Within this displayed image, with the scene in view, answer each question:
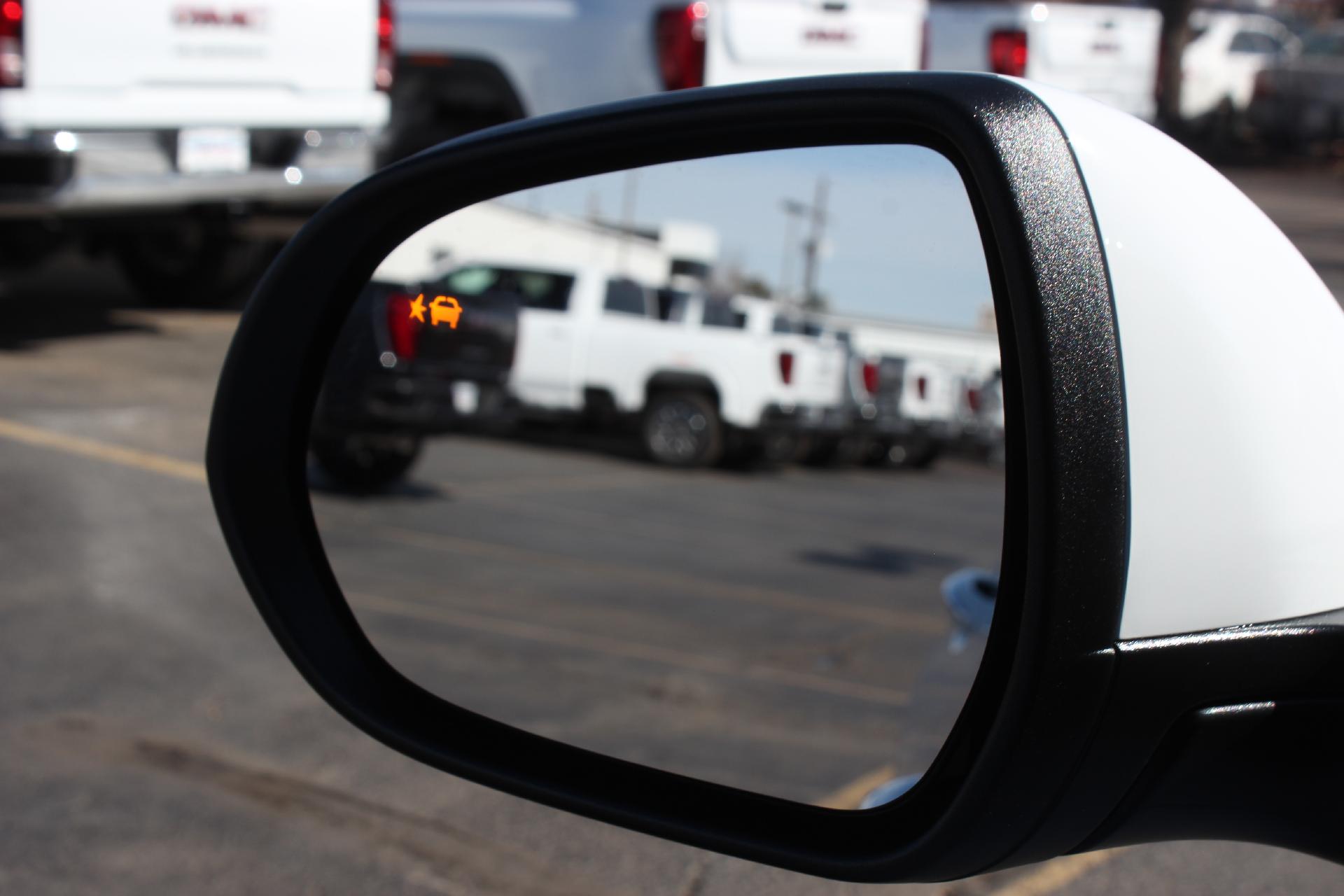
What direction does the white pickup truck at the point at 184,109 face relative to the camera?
away from the camera

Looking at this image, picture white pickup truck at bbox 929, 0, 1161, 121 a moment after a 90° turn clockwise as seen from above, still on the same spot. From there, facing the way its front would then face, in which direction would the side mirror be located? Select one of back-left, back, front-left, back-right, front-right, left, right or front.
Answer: back-right

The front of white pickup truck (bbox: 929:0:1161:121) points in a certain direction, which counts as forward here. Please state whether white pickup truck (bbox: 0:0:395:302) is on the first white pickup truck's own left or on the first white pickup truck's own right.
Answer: on the first white pickup truck's own left

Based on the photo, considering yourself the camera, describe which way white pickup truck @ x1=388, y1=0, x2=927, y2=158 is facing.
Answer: facing away from the viewer and to the left of the viewer

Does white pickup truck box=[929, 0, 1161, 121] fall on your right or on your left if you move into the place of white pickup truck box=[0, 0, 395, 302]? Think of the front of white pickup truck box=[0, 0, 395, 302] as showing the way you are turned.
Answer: on your right

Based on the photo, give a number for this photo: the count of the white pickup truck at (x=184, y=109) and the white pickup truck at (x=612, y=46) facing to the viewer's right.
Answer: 0

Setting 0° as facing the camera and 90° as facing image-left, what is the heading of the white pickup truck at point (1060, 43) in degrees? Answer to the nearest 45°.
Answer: approximately 135°

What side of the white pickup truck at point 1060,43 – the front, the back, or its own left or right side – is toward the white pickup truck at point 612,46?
left

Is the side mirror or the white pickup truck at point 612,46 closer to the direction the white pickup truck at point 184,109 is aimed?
the white pickup truck

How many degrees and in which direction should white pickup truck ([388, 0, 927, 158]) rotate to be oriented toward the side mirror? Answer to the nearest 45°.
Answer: approximately 135° to its left

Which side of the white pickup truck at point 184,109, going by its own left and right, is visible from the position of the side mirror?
back
